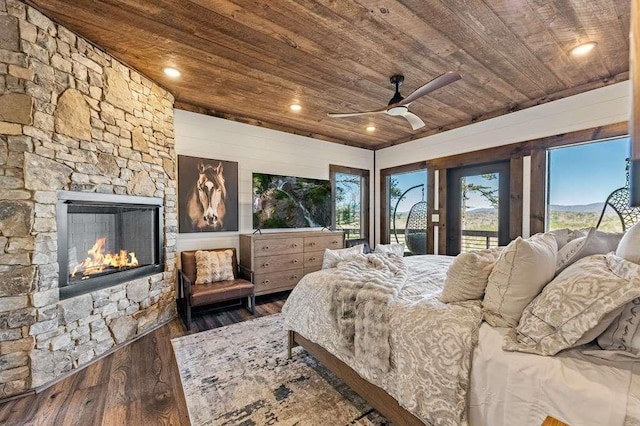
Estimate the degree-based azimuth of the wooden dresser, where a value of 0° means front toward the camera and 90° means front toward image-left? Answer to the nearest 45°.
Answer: approximately 315°

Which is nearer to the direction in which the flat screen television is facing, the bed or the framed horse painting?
the bed

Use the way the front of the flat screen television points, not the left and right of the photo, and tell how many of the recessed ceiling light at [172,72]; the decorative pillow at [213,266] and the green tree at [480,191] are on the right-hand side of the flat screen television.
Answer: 2

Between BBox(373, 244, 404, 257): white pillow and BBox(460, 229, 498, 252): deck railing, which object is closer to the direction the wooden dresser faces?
the white pillow

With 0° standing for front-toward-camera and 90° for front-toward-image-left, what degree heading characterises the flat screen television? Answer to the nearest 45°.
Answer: approximately 315°

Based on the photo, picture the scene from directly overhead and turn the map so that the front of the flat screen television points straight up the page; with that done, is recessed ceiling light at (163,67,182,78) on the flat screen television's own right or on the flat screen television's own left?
on the flat screen television's own right

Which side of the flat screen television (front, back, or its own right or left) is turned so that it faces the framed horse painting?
right

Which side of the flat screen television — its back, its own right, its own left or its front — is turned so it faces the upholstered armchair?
right

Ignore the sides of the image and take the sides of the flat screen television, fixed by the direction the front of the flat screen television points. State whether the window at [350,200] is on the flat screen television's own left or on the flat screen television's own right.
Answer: on the flat screen television's own left

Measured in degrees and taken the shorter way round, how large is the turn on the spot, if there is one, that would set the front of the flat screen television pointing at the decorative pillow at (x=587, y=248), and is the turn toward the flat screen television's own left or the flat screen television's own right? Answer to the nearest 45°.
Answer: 0° — it already faces it

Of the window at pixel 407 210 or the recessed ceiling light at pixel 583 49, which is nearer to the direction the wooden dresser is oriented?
the recessed ceiling light
